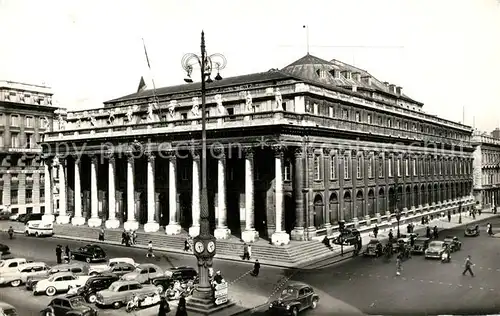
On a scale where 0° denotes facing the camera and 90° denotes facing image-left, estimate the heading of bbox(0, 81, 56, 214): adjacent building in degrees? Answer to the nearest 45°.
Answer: approximately 0°

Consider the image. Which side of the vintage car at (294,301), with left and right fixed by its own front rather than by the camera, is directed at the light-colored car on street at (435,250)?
back

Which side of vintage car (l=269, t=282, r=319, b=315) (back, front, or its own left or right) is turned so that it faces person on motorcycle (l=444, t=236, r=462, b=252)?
back

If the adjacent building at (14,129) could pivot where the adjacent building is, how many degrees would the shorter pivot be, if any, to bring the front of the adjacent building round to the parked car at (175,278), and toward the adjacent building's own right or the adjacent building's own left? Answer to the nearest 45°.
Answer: approximately 45° to the adjacent building's own left

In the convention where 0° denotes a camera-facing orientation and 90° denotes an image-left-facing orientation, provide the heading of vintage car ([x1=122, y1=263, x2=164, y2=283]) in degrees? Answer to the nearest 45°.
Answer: approximately 45°

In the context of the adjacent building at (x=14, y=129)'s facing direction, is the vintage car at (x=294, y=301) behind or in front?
in front

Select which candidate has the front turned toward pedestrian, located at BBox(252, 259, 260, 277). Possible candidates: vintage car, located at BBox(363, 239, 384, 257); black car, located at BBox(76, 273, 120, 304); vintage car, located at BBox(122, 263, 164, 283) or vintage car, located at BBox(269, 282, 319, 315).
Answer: vintage car, located at BBox(363, 239, 384, 257)
